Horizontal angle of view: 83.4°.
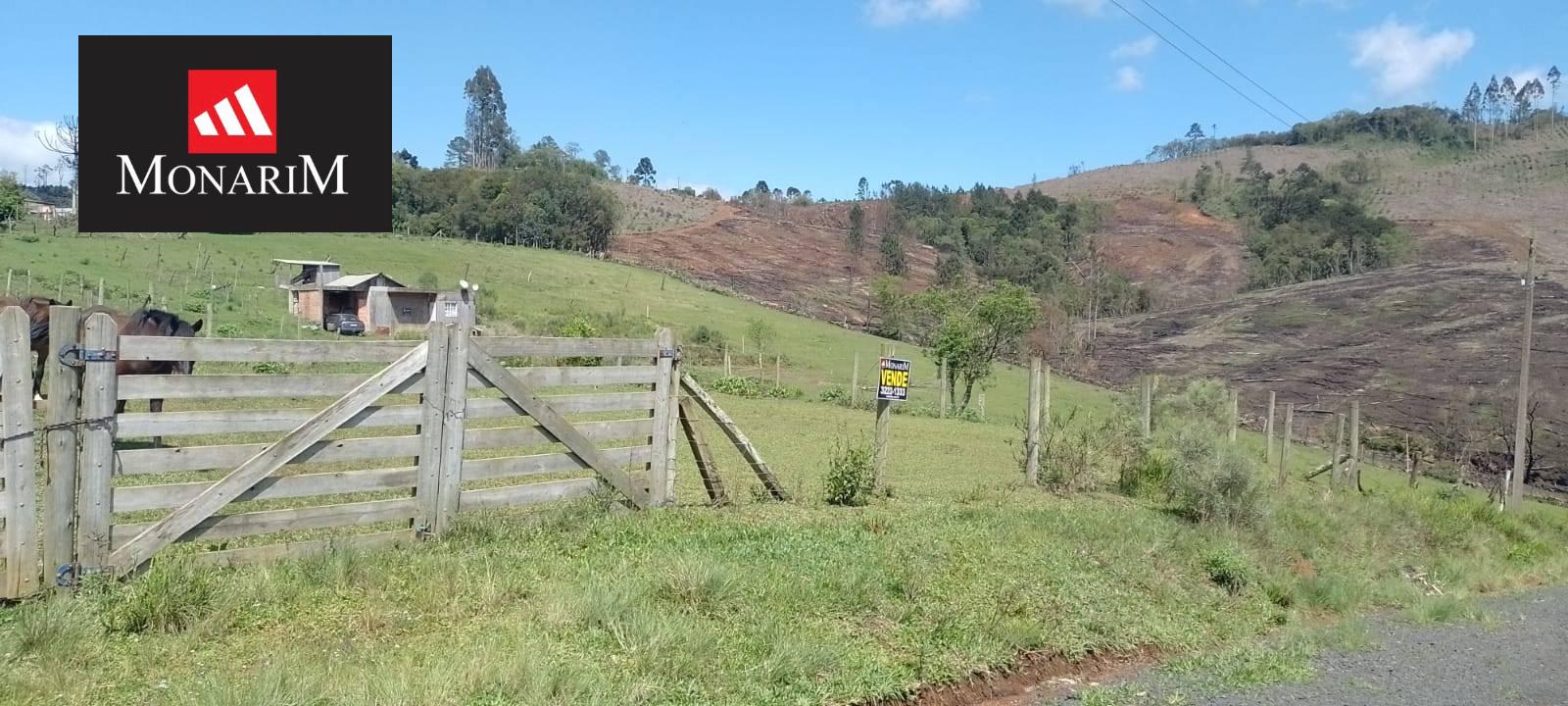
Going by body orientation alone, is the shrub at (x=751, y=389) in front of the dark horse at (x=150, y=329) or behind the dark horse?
in front

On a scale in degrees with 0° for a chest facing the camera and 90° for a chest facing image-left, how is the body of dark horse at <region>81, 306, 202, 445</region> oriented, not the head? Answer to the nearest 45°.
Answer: approximately 270°

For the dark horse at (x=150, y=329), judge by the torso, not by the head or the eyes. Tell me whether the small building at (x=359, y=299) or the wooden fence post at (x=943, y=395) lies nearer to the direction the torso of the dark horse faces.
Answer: the wooden fence post

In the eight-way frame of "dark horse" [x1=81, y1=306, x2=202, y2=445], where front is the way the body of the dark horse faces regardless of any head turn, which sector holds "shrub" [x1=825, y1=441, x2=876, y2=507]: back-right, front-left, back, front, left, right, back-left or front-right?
front-right

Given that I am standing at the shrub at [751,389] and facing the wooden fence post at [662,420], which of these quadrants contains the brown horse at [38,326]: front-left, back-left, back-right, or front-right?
front-right

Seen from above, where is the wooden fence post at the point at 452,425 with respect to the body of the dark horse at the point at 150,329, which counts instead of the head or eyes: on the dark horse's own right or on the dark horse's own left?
on the dark horse's own right

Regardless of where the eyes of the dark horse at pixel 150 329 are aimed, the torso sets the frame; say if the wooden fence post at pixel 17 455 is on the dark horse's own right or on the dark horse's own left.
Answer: on the dark horse's own right

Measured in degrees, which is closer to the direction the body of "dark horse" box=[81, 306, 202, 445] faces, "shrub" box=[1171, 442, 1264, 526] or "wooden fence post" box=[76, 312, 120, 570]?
the shrub

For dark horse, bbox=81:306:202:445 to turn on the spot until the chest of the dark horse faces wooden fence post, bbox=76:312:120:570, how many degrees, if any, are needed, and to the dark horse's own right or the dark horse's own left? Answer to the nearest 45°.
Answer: approximately 90° to the dark horse's own right

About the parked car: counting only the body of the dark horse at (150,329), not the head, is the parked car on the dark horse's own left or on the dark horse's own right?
on the dark horse's own left

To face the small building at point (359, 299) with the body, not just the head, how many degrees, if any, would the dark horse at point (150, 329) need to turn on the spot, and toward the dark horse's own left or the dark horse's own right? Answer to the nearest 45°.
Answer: approximately 90° to the dark horse's own left
